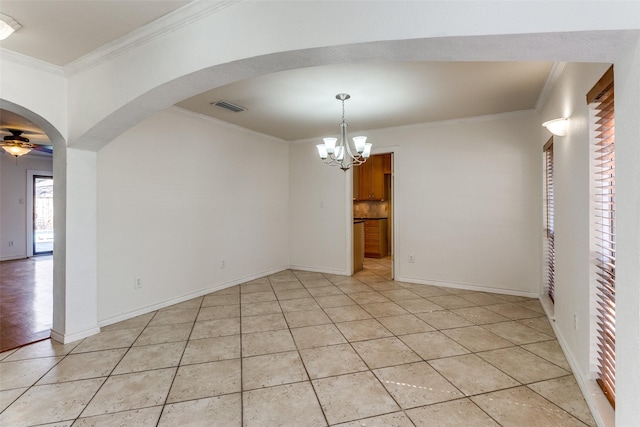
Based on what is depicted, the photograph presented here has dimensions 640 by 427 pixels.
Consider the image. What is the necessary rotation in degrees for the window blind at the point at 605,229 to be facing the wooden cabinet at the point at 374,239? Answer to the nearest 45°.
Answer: approximately 45° to its right

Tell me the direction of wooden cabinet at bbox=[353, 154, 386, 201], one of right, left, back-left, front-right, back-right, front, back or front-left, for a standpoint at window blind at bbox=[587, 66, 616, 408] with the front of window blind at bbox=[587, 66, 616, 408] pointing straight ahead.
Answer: front-right

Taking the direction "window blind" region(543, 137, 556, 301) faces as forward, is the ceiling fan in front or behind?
in front

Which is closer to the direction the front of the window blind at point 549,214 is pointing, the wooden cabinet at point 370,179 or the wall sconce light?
the wooden cabinet

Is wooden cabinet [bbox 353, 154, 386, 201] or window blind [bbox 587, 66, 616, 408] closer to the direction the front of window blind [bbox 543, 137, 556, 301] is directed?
the wooden cabinet

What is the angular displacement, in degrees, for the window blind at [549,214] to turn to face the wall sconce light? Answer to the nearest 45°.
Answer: approximately 90° to its left

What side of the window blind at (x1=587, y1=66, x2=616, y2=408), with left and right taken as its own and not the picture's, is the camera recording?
left

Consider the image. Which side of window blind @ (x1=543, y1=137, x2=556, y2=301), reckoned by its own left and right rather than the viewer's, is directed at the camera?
left

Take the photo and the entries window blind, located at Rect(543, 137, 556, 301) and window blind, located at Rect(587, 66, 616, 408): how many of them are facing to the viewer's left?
2

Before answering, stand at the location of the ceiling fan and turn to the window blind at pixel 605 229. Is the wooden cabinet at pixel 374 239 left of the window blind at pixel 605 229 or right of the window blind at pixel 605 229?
left

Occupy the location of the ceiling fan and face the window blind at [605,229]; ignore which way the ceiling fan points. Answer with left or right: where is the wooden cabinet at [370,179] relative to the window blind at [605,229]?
left
